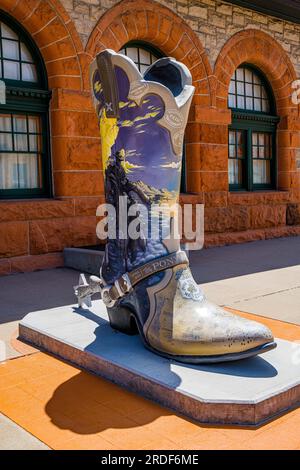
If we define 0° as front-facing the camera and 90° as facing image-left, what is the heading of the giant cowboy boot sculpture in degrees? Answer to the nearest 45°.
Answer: approximately 315°
